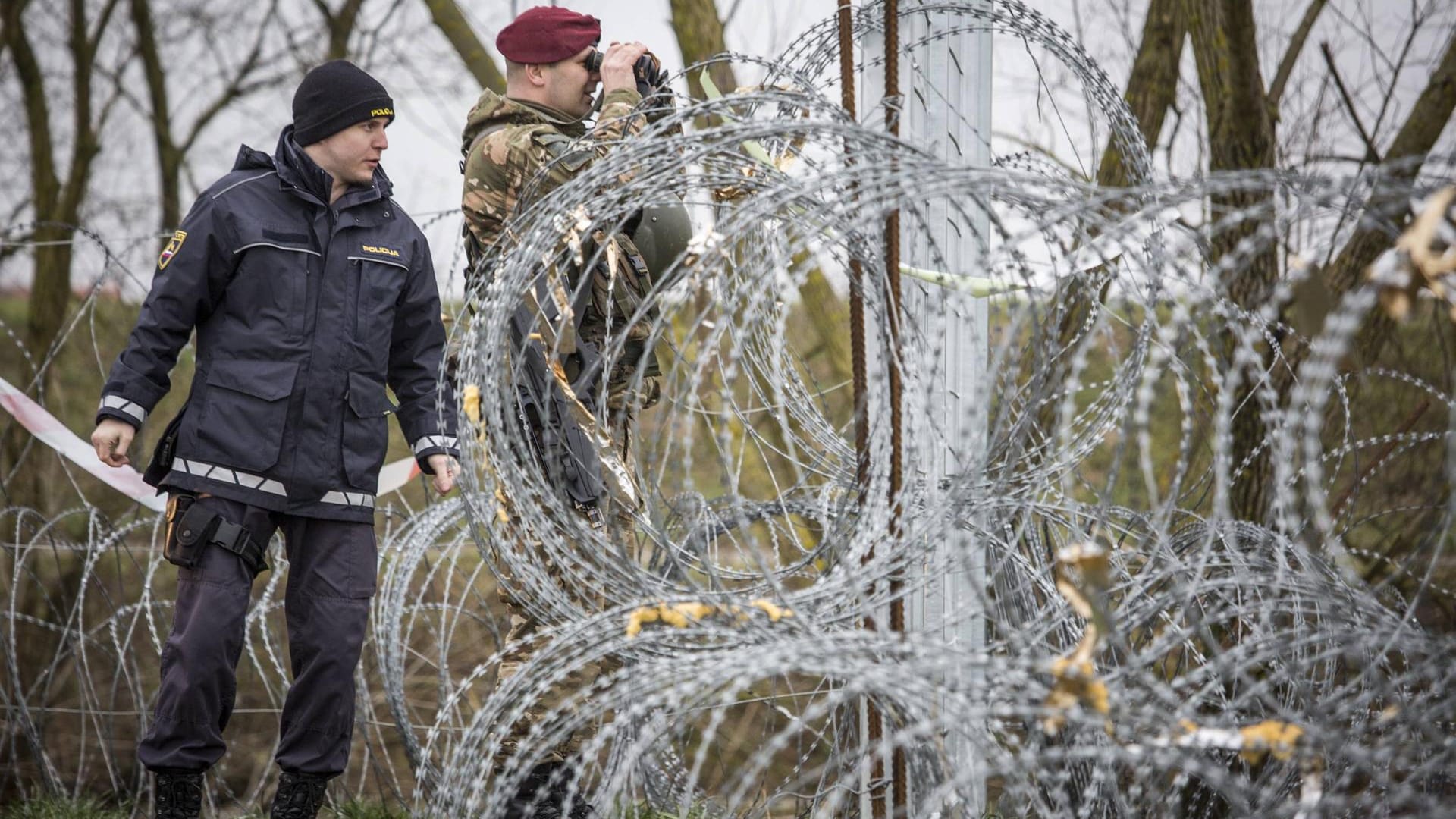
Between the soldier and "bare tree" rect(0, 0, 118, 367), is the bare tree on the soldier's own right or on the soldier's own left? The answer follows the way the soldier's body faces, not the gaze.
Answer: on the soldier's own left

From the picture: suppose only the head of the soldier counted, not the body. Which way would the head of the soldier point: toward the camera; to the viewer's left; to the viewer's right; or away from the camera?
to the viewer's right

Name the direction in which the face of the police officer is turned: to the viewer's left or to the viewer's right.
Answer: to the viewer's right

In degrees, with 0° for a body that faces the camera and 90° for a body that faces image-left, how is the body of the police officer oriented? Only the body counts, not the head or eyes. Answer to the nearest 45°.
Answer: approximately 315°

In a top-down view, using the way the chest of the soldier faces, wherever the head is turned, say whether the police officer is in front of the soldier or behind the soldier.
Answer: behind

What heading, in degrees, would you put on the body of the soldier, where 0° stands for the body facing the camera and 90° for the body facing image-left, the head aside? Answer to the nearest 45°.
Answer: approximately 270°

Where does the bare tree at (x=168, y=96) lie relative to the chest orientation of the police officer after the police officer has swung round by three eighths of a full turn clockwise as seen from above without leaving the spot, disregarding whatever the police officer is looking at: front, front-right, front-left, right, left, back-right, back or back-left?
right
